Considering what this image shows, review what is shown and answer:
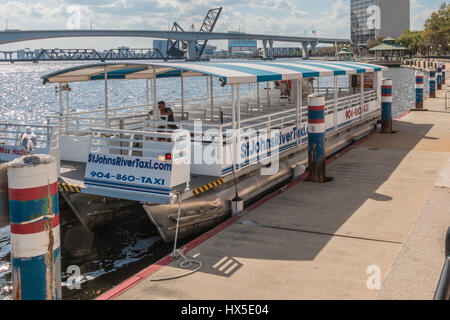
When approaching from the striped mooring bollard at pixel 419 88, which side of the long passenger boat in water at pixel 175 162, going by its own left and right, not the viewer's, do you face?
back

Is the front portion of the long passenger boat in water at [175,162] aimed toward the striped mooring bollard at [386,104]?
no

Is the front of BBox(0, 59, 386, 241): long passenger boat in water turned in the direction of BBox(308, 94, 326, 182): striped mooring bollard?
no

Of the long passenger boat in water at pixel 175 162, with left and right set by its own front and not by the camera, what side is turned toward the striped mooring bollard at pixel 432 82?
back

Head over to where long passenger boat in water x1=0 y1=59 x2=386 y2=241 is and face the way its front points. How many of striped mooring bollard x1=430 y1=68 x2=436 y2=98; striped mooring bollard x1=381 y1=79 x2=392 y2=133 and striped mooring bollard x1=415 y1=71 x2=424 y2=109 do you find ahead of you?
0

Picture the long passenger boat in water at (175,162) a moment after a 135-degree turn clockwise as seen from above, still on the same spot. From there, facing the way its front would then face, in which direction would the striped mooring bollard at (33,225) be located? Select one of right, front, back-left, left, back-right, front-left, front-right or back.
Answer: back

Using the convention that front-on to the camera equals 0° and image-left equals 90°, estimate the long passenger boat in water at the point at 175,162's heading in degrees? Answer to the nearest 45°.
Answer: approximately 45°
